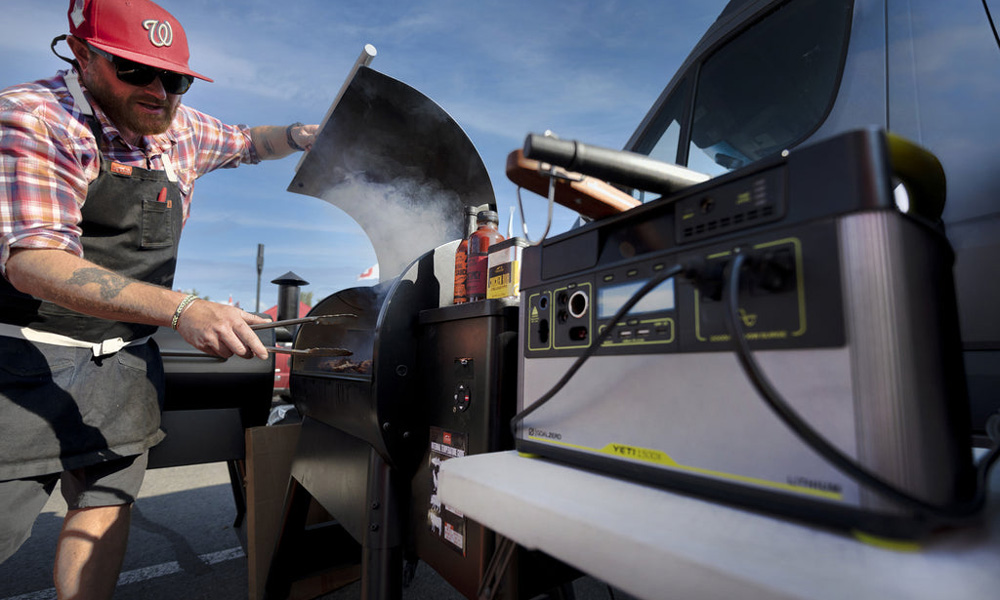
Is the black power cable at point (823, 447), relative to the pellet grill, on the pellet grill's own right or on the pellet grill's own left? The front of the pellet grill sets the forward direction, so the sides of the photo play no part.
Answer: on the pellet grill's own left

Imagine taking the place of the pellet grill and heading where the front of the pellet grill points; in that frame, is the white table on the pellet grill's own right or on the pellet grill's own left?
on the pellet grill's own left

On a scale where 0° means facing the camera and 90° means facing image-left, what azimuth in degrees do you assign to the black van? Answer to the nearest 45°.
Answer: approximately 90°

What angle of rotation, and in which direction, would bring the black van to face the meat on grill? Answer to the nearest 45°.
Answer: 0° — it already faces it

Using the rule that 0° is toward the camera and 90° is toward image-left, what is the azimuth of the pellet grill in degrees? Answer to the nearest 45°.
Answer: approximately 45°

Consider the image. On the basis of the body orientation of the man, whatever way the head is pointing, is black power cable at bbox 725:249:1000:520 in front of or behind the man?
in front

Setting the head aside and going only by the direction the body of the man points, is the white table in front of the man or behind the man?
in front

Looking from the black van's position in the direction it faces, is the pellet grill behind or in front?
in front

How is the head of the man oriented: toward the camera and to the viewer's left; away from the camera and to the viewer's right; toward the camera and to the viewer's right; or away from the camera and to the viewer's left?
toward the camera and to the viewer's right

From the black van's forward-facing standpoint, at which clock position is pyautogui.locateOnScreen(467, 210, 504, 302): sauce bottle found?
The sauce bottle is roughly at 11 o'clock from the black van.

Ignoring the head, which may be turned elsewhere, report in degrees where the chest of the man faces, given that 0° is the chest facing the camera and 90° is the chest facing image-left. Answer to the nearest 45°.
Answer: approximately 315°
